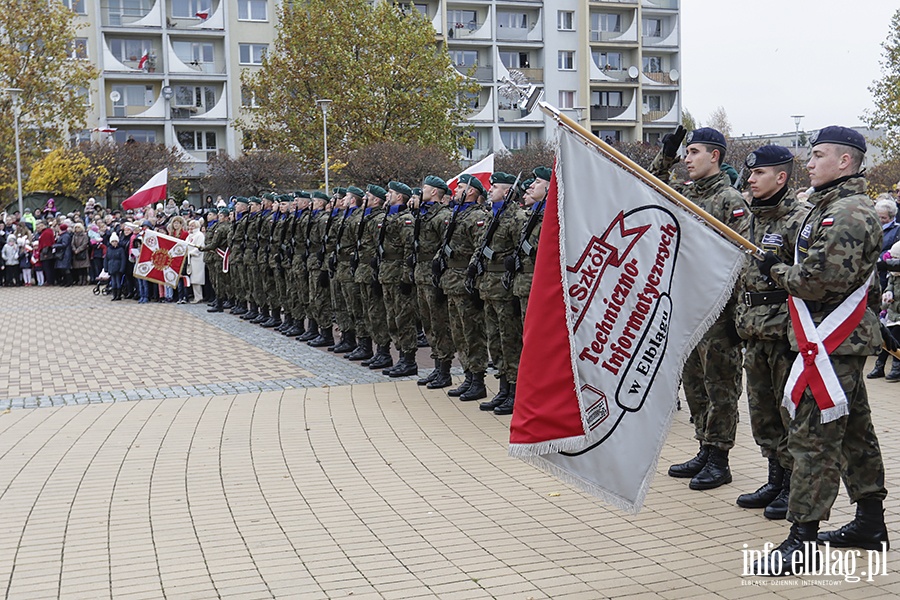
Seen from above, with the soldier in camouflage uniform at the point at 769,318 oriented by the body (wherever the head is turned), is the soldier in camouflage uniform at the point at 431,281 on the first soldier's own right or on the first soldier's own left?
on the first soldier's own right

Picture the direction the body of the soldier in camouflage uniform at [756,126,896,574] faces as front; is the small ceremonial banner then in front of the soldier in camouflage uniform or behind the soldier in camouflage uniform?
in front

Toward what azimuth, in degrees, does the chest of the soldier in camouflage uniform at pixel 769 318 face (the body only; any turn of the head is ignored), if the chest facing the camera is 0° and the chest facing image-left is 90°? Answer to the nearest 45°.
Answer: approximately 45°

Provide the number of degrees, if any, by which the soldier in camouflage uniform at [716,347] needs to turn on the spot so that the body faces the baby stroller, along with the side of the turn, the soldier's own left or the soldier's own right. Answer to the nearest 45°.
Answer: approximately 90° to the soldier's own right

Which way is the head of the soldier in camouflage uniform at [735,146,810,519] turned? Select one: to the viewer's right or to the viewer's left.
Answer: to the viewer's left

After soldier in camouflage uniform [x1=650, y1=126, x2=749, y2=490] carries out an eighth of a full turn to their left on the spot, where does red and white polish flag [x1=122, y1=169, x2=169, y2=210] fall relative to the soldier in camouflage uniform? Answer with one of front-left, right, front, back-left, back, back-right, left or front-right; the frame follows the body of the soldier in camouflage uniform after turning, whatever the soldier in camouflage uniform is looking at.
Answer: back-right

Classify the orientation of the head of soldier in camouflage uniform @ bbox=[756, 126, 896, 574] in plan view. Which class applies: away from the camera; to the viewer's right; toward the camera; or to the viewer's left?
to the viewer's left

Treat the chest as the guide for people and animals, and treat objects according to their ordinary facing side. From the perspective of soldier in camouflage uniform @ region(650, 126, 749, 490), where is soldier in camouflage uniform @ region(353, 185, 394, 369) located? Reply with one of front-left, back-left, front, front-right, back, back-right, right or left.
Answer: right

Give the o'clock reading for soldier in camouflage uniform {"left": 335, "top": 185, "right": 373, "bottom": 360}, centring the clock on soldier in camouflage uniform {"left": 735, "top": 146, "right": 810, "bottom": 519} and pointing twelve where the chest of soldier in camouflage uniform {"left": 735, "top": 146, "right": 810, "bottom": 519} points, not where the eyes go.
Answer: soldier in camouflage uniform {"left": 335, "top": 185, "right": 373, "bottom": 360} is roughly at 3 o'clock from soldier in camouflage uniform {"left": 735, "top": 146, "right": 810, "bottom": 519}.

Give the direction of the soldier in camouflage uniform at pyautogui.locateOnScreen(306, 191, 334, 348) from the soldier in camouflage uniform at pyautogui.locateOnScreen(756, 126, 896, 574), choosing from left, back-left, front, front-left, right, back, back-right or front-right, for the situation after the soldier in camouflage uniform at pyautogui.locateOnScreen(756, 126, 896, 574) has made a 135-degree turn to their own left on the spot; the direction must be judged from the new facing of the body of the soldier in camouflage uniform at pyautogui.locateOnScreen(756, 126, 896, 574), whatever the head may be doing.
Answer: back

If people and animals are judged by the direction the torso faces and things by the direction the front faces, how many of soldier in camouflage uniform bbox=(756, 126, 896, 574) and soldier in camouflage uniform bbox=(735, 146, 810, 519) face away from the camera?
0

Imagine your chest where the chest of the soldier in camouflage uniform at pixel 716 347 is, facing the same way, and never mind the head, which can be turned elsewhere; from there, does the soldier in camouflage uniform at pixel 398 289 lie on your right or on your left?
on your right

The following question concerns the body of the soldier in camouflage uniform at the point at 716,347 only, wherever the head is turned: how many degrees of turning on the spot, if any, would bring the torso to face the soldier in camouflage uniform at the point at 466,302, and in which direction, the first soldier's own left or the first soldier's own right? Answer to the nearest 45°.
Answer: approximately 90° to the first soldier's own right

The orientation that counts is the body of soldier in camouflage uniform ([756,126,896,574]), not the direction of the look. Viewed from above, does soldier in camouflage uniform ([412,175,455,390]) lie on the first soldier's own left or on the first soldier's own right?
on the first soldier's own right

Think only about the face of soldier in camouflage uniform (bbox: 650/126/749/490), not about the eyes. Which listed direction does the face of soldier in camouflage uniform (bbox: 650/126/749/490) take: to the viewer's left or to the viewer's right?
to the viewer's left

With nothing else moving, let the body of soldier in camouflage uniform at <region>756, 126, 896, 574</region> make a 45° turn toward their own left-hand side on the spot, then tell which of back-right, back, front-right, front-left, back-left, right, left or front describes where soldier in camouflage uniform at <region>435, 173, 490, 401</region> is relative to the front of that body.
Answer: right

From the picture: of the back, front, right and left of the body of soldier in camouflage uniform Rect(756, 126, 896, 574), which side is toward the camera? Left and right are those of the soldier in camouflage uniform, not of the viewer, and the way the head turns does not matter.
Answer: left
